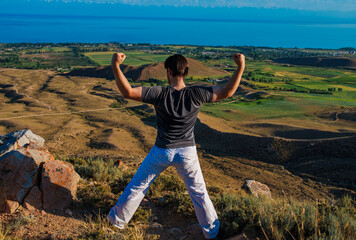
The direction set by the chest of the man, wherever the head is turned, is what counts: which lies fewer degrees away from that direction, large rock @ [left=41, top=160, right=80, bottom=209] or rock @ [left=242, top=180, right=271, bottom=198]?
the rock

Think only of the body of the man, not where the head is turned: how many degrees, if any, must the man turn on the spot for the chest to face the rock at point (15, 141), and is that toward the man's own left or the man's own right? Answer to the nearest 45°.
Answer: approximately 45° to the man's own left

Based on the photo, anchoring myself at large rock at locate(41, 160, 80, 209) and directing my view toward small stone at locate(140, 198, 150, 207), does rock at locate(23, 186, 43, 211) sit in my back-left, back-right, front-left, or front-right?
back-right

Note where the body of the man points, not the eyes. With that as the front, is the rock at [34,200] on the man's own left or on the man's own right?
on the man's own left

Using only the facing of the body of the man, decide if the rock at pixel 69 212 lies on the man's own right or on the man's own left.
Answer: on the man's own left

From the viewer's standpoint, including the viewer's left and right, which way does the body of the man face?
facing away from the viewer
